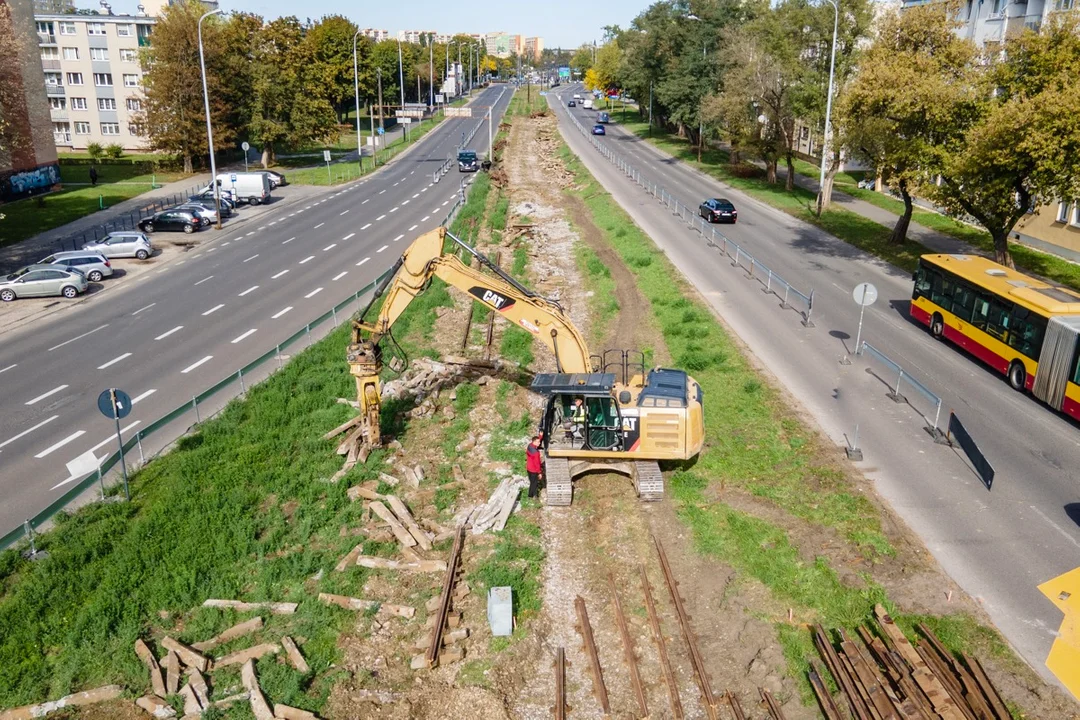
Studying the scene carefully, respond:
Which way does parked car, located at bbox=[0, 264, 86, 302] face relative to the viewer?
to the viewer's left

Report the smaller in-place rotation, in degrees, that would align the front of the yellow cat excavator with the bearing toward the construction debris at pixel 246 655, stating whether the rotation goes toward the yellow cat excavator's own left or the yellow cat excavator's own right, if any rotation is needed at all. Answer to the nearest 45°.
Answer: approximately 45° to the yellow cat excavator's own left

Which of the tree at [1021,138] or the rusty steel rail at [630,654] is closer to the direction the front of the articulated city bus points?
the tree

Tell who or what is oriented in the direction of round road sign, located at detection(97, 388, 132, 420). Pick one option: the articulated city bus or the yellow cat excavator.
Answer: the yellow cat excavator

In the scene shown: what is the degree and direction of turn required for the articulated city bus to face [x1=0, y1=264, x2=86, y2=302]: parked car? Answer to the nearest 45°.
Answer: approximately 45° to its left

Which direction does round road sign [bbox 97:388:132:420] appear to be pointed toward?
away from the camera

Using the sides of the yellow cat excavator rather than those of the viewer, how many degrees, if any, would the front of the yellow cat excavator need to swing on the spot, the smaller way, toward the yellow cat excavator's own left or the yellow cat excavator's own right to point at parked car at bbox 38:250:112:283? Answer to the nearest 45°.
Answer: approximately 45° to the yellow cat excavator's own right

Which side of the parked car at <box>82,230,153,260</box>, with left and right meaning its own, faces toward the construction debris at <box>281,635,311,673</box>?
left

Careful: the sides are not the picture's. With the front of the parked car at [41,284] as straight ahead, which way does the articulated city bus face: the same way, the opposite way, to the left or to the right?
to the right

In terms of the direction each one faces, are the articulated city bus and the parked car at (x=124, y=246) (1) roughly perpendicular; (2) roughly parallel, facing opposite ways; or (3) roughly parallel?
roughly perpendicular

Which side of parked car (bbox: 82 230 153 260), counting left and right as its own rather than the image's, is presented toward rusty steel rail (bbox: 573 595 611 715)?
left

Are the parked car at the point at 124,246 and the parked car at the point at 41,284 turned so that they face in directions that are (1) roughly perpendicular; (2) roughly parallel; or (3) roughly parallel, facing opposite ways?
roughly parallel

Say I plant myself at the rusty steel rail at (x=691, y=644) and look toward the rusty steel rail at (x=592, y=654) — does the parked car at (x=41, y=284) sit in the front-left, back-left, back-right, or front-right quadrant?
front-right

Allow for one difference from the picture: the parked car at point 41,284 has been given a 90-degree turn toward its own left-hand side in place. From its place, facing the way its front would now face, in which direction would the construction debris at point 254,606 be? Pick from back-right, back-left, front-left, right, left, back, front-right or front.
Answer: front

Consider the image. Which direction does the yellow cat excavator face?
to the viewer's left
